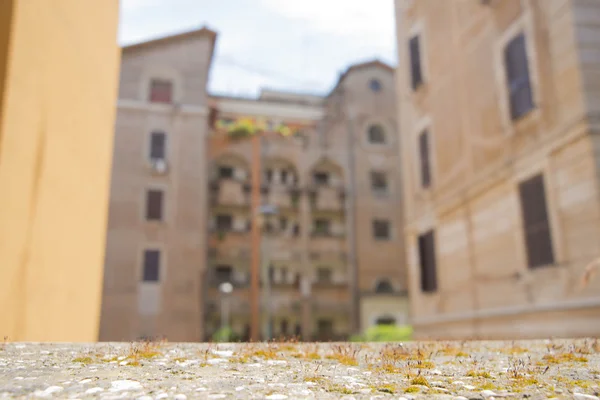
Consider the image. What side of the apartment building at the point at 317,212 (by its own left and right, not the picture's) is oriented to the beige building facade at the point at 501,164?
front

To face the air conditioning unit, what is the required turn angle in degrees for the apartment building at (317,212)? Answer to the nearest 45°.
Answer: approximately 45° to its right

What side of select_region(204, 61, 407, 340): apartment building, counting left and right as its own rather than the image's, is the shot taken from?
front

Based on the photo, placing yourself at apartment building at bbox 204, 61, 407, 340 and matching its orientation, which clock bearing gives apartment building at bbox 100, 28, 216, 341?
apartment building at bbox 100, 28, 216, 341 is roughly at 2 o'clock from apartment building at bbox 204, 61, 407, 340.

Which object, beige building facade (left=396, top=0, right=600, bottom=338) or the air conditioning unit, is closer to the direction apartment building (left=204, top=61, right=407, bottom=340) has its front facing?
the beige building facade
